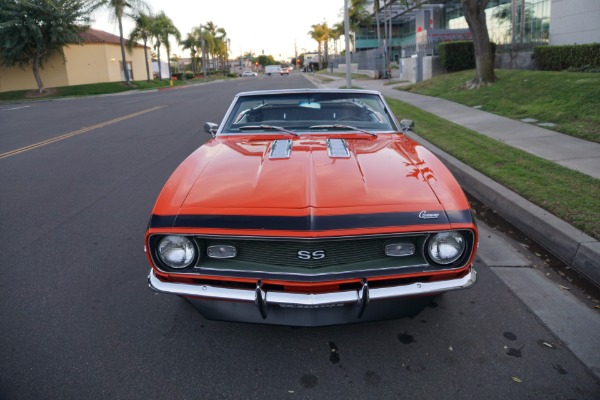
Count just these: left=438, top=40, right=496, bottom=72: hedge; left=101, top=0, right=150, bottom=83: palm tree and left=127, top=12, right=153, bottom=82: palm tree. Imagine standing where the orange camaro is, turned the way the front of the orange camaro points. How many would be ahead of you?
0

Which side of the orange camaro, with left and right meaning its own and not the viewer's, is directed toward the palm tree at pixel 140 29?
back

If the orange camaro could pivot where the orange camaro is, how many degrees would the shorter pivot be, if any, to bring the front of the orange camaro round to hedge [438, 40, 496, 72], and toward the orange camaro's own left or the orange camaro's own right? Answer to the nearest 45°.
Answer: approximately 180°

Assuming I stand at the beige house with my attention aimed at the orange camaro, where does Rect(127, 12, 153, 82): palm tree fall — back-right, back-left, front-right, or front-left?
back-left

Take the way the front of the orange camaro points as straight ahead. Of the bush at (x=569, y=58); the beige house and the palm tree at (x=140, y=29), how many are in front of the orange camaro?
0

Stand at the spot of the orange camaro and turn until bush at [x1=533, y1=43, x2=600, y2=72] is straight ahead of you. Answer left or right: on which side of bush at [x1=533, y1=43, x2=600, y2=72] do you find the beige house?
left

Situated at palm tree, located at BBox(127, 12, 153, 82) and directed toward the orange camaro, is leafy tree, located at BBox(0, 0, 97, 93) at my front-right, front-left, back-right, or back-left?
front-right

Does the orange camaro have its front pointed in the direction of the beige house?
no

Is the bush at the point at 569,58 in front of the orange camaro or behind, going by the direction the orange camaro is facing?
behind

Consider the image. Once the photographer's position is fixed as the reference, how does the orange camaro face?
facing the viewer

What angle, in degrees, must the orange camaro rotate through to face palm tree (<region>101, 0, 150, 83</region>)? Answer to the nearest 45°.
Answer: approximately 180°
